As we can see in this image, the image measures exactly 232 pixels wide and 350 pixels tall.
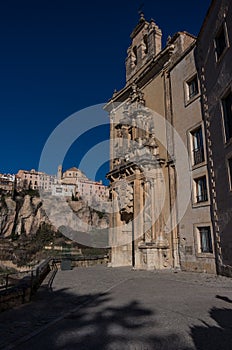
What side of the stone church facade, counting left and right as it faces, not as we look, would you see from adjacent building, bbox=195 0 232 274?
left

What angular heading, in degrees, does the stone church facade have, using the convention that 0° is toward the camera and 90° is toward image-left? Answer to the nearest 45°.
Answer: approximately 45°
